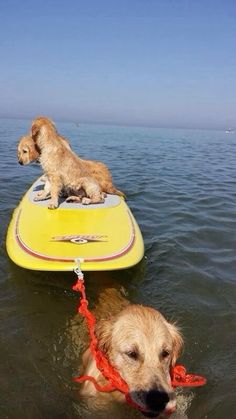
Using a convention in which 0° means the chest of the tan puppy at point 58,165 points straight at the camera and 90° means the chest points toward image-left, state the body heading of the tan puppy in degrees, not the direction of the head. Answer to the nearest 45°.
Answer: approximately 90°

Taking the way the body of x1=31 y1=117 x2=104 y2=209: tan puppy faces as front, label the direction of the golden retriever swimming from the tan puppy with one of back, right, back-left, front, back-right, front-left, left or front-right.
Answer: left
